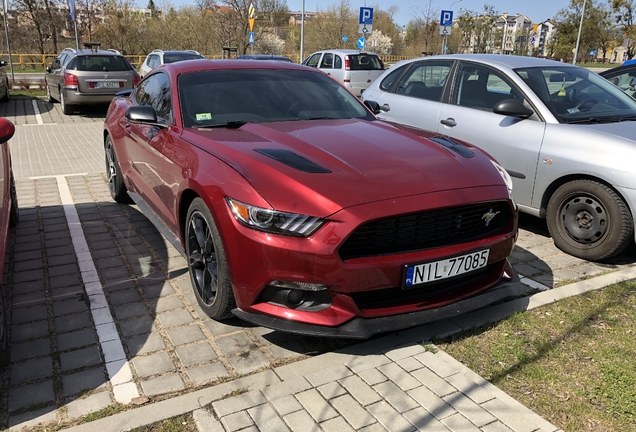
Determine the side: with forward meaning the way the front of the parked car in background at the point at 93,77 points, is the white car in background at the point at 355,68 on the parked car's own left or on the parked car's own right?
on the parked car's own right

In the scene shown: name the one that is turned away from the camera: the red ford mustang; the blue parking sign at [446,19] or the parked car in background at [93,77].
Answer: the parked car in background

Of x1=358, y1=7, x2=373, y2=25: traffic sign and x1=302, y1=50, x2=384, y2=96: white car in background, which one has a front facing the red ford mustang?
the traffic sign

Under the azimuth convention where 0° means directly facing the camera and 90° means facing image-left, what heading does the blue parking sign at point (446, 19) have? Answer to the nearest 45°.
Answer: approximately 0°

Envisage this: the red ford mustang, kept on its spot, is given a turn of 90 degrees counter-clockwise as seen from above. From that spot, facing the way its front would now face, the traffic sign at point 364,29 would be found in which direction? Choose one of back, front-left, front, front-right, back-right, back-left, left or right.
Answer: front-left

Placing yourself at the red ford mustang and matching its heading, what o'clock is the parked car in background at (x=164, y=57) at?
The parked car in background is roughly at 7 o'clock from the red ford mustang.

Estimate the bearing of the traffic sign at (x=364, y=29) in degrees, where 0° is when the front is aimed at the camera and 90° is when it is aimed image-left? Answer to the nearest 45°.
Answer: approximately 0°

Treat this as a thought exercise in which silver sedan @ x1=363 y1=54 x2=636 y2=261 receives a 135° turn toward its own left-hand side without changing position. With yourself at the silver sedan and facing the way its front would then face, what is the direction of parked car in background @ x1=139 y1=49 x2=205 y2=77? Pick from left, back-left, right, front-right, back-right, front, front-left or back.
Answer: front-left

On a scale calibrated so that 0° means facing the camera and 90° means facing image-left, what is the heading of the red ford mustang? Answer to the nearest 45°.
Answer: approximately 315°

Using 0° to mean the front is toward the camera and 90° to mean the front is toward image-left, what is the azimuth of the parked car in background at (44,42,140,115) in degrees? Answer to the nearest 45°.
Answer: approximately 180°

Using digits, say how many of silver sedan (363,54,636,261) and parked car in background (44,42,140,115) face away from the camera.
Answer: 1

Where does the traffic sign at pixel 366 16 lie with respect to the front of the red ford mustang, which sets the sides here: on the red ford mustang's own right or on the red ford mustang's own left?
on the red ford mustang's own left
